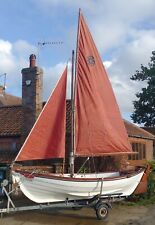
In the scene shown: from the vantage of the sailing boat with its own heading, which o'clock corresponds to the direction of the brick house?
The brick house is roughly at 2 o'clock from the sailing boat.

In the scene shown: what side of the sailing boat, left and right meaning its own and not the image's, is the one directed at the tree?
right

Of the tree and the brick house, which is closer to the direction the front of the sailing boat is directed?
the brick house

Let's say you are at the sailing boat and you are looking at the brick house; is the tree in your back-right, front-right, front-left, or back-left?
front-right

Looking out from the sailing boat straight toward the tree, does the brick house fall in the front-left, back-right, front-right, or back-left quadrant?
front-left

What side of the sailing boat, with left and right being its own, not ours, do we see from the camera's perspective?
left
